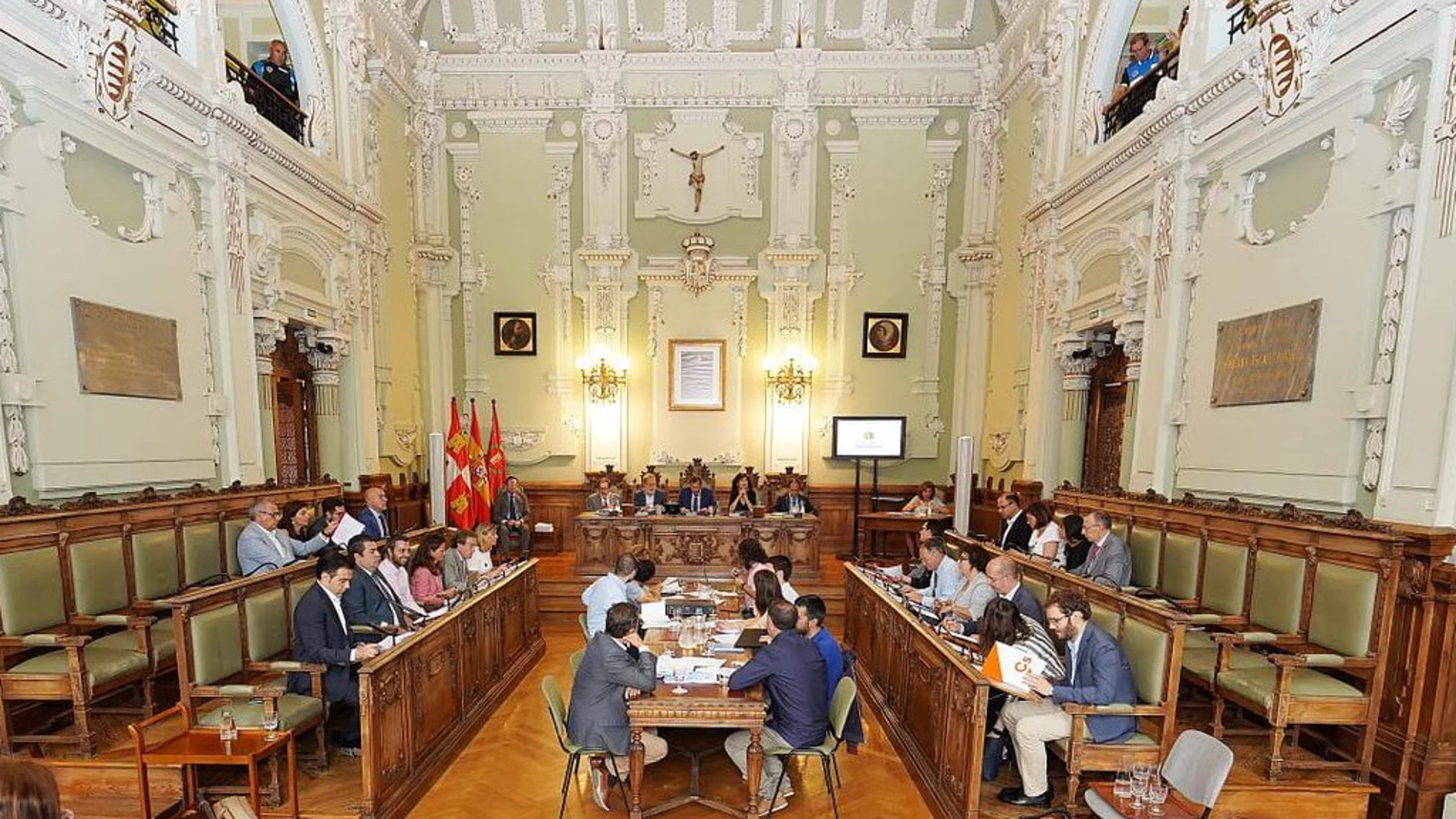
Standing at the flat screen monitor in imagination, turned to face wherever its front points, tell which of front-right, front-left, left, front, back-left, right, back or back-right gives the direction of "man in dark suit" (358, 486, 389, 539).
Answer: front-right

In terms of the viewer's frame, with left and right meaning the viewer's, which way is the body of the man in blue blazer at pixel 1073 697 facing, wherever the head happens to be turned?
facing to the left of the viewer

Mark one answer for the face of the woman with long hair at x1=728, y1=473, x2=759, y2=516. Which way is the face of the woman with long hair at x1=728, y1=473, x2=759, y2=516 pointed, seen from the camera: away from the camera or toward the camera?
toward the camera

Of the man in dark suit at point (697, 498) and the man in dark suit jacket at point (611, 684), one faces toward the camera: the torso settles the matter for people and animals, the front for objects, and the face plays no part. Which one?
the man in dark suit at point (697, 498)

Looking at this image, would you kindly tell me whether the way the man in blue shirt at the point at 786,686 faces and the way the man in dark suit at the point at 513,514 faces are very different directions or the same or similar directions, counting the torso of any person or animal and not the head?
very different directions

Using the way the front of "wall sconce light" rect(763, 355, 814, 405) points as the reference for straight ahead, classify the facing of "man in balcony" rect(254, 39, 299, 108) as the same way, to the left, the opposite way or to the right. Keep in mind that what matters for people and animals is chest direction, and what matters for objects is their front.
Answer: to the left

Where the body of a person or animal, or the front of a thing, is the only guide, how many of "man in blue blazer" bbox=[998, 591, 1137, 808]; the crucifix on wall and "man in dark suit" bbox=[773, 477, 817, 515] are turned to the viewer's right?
0

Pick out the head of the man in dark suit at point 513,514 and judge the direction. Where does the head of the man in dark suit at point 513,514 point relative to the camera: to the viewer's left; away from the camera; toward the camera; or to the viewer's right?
toward the camera

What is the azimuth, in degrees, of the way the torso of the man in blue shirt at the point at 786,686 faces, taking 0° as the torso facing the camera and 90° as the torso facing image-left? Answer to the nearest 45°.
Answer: approximately 135°

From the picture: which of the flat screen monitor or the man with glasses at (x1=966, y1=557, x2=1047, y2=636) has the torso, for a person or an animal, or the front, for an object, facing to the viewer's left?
the man with glasses

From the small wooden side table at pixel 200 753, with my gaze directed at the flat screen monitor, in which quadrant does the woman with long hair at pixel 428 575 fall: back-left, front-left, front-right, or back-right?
front-left

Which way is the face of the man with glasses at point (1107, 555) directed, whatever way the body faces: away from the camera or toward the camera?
toward the camera

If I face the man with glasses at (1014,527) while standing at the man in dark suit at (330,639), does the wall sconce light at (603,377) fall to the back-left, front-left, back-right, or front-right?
front-left

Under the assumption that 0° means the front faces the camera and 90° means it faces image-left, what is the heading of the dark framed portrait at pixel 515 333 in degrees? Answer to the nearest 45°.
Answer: approximately 0°

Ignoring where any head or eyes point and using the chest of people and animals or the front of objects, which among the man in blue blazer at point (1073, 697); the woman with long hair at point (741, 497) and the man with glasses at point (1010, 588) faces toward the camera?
the woman with long hair

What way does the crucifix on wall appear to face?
toward the camera

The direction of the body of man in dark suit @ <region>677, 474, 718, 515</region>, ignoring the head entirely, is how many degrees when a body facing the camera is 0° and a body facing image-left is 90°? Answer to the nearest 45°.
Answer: approximately 0°

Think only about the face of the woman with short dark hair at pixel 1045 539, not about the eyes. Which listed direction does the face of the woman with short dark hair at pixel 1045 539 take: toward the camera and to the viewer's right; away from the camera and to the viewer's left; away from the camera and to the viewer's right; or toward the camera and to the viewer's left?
toward the camera and to the viewer's left

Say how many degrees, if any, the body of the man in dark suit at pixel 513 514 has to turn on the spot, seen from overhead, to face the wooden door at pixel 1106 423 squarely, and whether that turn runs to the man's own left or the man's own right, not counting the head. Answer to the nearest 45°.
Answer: approximately 45° to the man's own left
